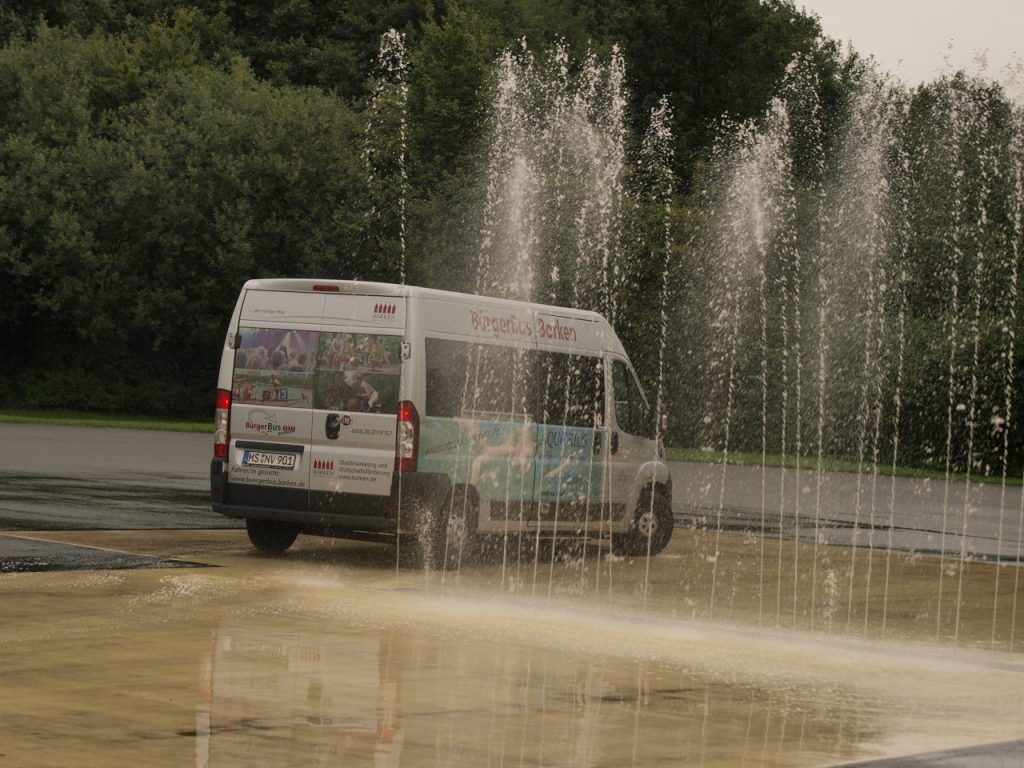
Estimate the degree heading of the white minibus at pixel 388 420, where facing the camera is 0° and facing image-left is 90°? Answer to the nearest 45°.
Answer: approximately 225°
